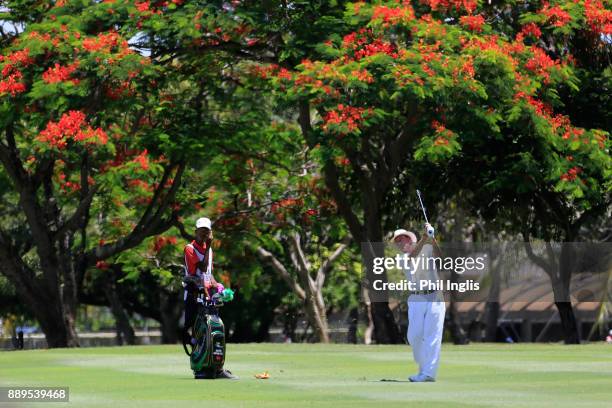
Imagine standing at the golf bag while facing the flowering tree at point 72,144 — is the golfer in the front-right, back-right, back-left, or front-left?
back-right

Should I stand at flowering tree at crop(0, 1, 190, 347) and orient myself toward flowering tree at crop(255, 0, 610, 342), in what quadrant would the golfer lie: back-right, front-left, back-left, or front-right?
front-right

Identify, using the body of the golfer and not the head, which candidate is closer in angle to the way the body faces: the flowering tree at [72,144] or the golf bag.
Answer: the golf bag

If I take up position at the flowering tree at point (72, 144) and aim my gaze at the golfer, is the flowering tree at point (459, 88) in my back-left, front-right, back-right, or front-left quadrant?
front-left

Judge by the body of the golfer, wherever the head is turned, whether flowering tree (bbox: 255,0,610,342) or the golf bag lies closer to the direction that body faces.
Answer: the golf bag

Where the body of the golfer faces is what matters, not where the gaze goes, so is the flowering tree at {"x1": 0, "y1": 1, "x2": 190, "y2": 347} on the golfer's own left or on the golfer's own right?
on the golfer's own right
